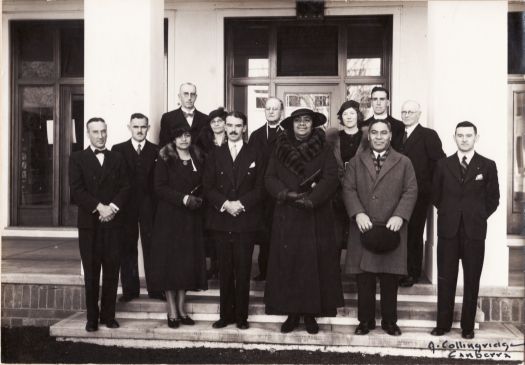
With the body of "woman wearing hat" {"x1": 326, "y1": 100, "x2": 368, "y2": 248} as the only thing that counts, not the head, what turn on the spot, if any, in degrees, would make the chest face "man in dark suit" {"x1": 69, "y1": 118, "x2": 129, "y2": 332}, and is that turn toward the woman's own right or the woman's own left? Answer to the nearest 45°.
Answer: approximately 90° to the woman's own right

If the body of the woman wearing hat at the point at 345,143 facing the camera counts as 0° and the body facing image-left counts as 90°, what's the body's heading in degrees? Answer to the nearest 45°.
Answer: approximately 0°

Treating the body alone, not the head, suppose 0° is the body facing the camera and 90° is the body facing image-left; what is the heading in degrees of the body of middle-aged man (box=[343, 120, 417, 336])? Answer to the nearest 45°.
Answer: approximately 0°

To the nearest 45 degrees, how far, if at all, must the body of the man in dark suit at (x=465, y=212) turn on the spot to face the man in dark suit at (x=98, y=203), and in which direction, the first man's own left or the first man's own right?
approximately 90° to the first man's own right
